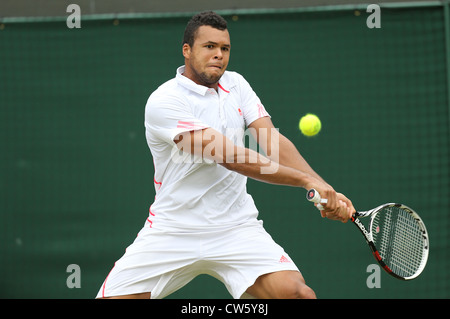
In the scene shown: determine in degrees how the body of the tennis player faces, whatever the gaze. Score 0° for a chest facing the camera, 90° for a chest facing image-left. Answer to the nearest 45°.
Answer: approximately 315°

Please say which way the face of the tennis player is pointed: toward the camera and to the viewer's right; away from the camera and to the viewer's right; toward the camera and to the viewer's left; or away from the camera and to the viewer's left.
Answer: toward the camera and to the viewer's right
